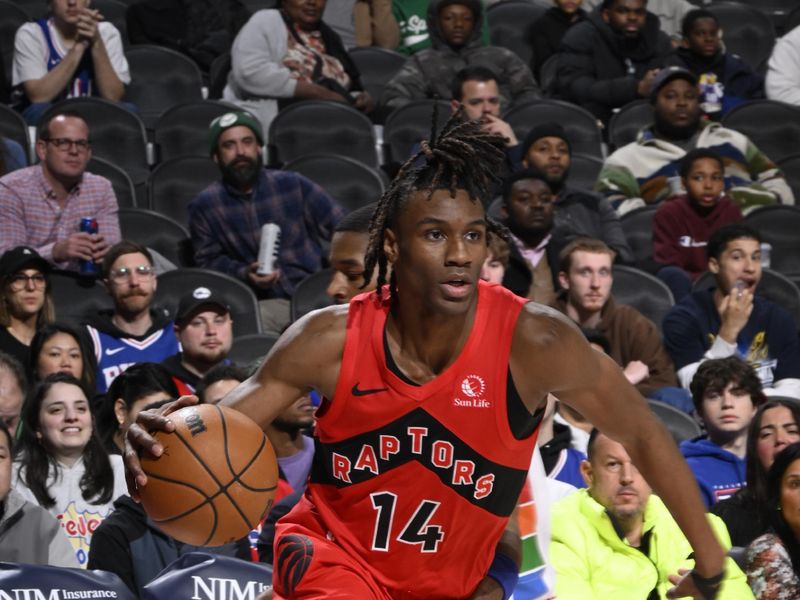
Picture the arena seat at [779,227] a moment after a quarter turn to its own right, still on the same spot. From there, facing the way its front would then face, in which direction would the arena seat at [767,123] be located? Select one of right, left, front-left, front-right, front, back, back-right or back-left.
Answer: right

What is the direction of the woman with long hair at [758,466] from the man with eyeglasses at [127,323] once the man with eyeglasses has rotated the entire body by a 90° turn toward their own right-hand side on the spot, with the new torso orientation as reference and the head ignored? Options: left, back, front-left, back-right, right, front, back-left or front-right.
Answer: back-left

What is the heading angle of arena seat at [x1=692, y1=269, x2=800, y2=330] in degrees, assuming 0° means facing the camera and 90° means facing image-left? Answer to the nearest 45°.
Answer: approximately 0°

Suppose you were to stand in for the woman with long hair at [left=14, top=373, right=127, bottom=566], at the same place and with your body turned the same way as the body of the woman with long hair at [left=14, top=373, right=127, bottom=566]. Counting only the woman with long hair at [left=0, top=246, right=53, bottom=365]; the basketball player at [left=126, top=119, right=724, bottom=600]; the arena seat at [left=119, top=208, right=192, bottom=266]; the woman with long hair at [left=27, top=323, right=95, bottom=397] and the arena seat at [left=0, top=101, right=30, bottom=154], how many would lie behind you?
4

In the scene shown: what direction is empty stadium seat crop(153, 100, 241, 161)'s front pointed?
toward the camera

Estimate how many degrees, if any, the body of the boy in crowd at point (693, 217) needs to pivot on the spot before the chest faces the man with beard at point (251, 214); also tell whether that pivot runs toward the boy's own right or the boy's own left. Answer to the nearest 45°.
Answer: approximately 90° to the boy's own right

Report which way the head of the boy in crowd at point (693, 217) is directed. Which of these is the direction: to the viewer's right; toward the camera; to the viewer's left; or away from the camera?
toward the camera

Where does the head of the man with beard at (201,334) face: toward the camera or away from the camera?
toward the camera

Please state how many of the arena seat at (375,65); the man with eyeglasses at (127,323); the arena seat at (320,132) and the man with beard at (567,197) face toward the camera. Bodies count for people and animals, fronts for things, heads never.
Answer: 4

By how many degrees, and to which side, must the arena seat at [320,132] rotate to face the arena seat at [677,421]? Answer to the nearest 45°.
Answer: approximately 45° to its left

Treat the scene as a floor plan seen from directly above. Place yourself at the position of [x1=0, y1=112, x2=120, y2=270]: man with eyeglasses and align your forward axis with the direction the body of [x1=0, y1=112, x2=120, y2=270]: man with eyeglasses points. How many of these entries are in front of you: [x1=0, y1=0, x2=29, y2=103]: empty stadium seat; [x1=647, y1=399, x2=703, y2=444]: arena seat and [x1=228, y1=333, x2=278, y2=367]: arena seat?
2

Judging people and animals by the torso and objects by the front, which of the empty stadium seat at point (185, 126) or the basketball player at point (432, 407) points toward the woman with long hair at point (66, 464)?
the empty stadium seat

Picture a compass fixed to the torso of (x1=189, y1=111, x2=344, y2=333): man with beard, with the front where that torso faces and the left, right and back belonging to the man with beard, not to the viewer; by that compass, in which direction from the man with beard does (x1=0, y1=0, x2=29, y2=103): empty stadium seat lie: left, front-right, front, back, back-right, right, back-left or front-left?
back-right

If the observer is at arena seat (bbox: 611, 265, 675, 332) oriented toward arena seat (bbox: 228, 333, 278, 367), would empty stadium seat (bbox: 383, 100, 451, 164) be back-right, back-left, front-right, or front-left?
front-right

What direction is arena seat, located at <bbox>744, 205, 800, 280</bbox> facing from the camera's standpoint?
toward the camera

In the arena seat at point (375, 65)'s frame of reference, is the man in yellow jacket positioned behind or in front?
in front

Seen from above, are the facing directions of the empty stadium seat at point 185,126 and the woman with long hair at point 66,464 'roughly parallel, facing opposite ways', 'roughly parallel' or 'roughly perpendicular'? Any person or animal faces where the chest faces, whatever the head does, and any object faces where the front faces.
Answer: roughly parallel

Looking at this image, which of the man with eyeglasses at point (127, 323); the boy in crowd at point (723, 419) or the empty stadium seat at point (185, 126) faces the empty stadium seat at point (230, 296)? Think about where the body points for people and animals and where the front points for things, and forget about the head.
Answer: the empty stadium seat at point (185, 126)

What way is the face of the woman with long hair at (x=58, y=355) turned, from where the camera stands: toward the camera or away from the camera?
toward the camera
